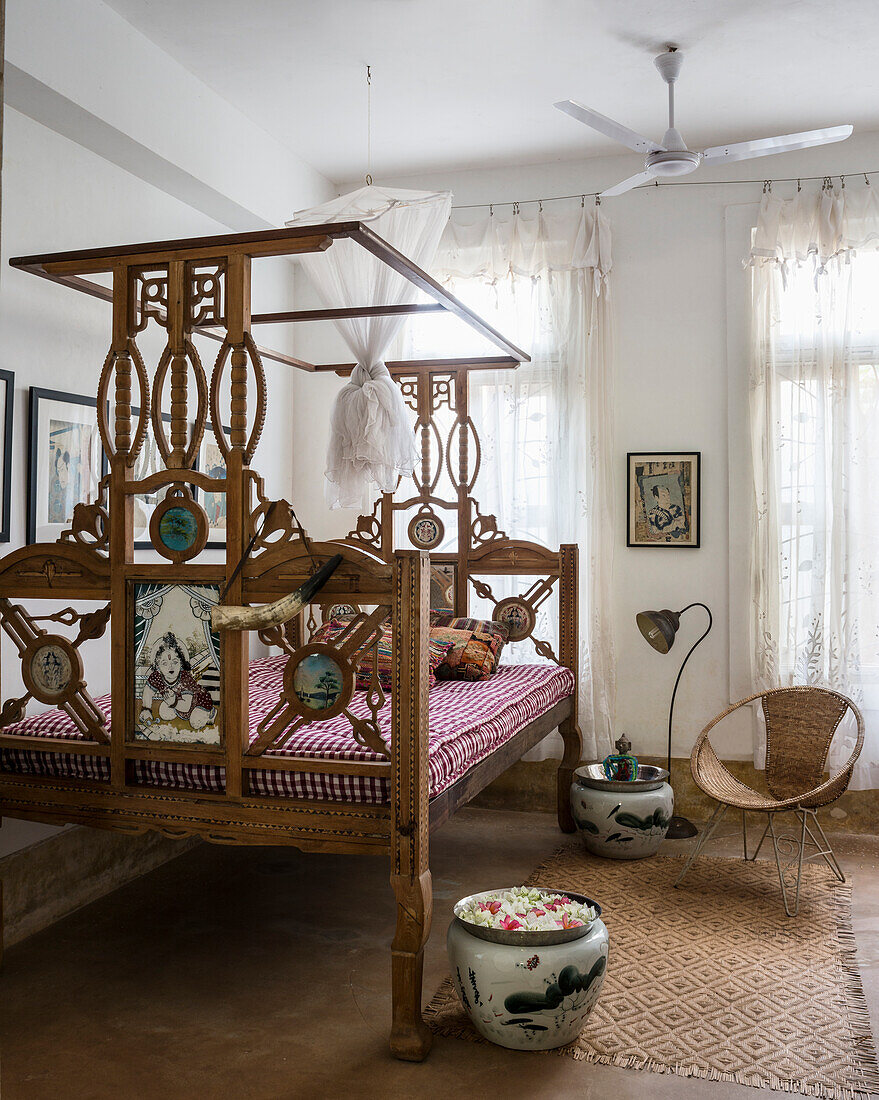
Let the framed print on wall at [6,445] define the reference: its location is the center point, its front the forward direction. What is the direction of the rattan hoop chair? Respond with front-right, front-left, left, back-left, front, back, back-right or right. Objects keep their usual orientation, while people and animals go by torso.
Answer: front-left

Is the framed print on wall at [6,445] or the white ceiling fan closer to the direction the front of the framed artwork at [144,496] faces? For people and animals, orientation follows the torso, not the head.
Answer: the white ceiling fan

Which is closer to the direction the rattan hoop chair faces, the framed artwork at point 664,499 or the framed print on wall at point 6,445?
the framed print on wall

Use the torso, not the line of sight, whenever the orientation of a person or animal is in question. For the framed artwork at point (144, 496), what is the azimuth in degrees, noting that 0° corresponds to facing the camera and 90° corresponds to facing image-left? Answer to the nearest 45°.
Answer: approximately 315°

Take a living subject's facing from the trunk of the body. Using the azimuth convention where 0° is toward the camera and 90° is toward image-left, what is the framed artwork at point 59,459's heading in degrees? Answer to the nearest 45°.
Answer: approximately 315°

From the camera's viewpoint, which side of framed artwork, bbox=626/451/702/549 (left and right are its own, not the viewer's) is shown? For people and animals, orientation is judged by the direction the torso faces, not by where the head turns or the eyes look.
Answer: front

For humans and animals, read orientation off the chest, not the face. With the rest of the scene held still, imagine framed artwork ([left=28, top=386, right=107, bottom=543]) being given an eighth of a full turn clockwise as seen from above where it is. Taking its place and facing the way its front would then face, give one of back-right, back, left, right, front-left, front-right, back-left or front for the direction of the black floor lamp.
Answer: left

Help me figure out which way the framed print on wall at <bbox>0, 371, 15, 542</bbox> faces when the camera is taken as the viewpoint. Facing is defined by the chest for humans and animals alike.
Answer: facing the viewer and to the right of the viewer

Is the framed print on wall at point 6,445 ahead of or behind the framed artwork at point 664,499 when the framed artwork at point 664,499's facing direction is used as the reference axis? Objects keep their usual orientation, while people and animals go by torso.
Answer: ahead

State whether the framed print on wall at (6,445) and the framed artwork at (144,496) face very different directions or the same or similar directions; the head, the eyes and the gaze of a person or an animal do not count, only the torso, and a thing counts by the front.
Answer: same or similar directions

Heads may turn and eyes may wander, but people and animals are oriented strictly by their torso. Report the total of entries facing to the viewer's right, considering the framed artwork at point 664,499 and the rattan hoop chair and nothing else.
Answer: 0

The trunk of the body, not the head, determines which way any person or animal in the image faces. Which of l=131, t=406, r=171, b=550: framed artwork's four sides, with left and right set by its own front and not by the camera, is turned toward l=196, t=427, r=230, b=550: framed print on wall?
left

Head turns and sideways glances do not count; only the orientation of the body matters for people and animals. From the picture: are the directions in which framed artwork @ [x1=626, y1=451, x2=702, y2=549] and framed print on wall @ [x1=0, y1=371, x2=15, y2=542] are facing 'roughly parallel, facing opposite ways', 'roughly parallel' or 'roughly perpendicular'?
roughly perpendicular

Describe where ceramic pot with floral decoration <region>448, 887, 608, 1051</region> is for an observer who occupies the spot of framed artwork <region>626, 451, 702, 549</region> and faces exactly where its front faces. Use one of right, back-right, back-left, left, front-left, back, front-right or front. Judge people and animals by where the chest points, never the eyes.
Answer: front

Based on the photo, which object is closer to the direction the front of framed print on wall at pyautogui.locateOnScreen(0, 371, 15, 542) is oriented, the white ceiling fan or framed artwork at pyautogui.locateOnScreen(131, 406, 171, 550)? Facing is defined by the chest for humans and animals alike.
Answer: the white ceiling fan
